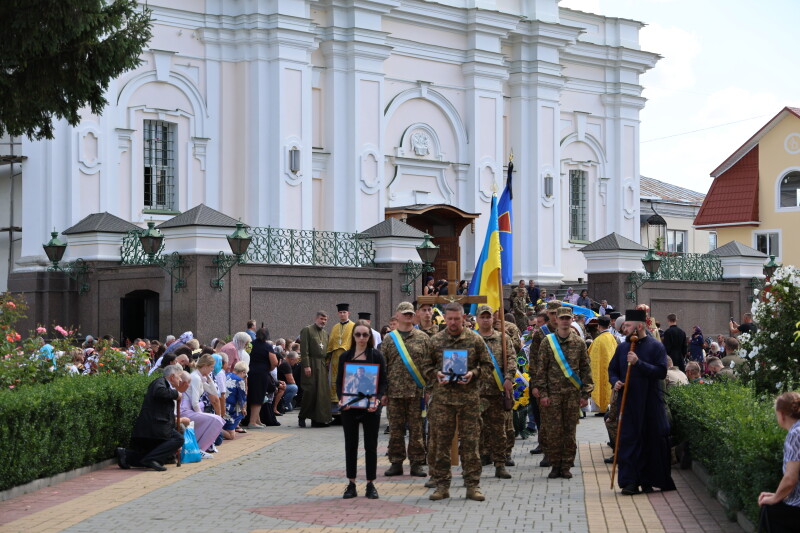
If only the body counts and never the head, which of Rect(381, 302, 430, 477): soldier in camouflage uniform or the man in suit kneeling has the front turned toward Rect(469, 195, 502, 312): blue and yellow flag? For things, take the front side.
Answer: the man in suit kneeling

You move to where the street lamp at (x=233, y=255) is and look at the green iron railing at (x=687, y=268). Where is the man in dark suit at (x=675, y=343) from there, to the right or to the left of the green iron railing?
right

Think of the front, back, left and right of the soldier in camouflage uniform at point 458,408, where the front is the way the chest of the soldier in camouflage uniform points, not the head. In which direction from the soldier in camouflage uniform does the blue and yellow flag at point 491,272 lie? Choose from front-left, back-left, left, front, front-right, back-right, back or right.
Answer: back

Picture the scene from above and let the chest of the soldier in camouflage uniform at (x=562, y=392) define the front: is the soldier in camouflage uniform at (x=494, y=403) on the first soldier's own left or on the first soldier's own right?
on the first soldier's own right

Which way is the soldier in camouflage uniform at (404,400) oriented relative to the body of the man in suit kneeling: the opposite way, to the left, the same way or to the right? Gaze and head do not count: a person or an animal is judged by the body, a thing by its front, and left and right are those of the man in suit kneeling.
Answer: to the right

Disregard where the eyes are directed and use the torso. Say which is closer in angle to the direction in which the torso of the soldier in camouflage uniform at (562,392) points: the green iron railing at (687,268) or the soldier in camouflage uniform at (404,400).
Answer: the soldier in camouflage uniform

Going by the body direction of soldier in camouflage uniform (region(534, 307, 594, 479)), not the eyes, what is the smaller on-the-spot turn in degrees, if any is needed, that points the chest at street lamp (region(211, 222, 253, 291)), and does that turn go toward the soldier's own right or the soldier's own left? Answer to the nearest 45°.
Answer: approximately 135° to the soldier's own right

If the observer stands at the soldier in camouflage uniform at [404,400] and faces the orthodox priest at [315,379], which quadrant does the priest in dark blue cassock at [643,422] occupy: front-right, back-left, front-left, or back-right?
back-right

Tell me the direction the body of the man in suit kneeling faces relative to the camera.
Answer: to the viewer's right

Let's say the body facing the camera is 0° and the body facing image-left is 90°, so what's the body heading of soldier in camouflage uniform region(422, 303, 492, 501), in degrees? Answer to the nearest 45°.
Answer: approximately 0°

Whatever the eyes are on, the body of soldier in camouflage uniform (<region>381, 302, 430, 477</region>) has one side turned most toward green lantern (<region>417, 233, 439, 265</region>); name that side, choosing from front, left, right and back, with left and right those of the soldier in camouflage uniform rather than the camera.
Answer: back
